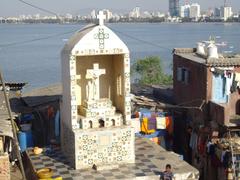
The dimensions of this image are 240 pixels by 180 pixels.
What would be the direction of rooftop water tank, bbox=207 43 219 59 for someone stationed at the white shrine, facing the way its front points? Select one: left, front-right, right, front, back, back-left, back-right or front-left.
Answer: back-left

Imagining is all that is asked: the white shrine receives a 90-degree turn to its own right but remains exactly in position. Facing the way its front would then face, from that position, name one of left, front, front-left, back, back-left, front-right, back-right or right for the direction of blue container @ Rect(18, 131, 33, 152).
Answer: front-right

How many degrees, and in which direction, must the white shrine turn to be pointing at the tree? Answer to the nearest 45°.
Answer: approximately 180°

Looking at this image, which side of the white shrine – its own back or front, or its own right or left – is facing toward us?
front

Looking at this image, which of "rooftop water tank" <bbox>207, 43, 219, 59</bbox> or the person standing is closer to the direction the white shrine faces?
the person standing

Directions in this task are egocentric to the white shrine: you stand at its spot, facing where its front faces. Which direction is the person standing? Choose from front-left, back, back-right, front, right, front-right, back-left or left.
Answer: front-left

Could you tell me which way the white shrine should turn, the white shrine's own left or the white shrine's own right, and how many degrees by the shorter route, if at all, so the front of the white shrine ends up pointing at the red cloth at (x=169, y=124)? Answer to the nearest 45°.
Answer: approximately 135° to the white shrine's own left
